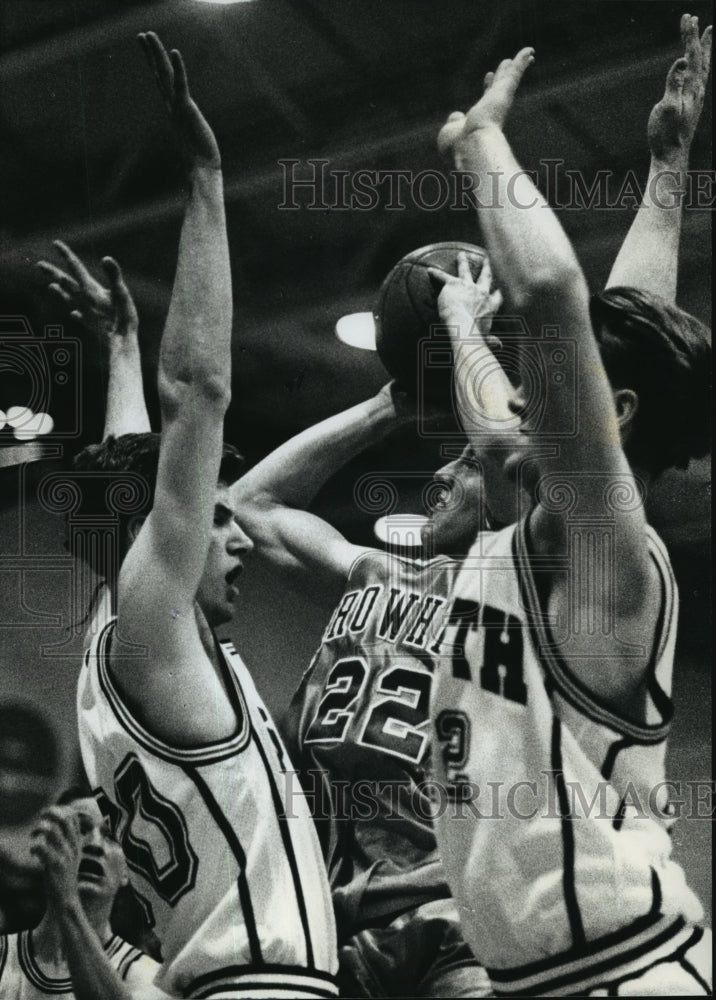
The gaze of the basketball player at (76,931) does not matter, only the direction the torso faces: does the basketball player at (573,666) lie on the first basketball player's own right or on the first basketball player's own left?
on the first basketball player's own left

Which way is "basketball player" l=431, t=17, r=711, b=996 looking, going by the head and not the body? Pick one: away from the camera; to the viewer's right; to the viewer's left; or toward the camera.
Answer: to the viewer's left

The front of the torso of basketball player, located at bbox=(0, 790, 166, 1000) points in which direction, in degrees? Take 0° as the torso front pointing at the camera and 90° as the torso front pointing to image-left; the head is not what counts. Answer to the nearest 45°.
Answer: approximately 0°
